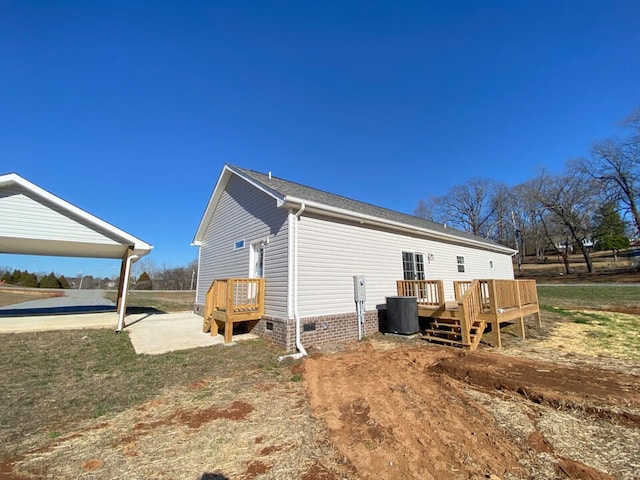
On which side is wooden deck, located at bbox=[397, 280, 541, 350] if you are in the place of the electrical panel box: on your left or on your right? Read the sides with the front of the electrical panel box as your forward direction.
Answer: on your left

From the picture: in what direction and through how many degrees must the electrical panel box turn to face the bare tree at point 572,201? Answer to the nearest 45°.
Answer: approximately 90° to its left

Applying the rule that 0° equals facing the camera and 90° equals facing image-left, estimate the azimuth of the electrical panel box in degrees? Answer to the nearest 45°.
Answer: approximately 315°

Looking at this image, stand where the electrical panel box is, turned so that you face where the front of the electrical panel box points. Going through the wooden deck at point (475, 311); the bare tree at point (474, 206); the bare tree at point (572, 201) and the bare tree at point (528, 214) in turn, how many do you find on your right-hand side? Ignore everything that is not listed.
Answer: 0

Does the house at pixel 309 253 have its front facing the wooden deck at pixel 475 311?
no

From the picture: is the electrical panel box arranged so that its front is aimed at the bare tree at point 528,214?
no

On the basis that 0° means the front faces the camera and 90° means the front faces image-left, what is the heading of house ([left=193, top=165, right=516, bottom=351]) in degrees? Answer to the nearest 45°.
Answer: approximately 135°

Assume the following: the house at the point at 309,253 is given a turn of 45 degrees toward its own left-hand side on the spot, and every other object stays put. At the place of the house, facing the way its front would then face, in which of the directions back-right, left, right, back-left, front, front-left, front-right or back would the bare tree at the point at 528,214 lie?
back-right

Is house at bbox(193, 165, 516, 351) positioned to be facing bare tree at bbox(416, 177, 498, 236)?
no

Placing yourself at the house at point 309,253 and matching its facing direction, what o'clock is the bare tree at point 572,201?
The bare tree is roughly at 3 o'clock from the house.

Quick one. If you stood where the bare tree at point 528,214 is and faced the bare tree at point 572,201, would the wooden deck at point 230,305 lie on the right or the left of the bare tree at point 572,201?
right

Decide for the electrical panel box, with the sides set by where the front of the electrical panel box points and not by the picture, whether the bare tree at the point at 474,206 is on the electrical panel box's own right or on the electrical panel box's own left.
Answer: on the electrical panel box's own left
